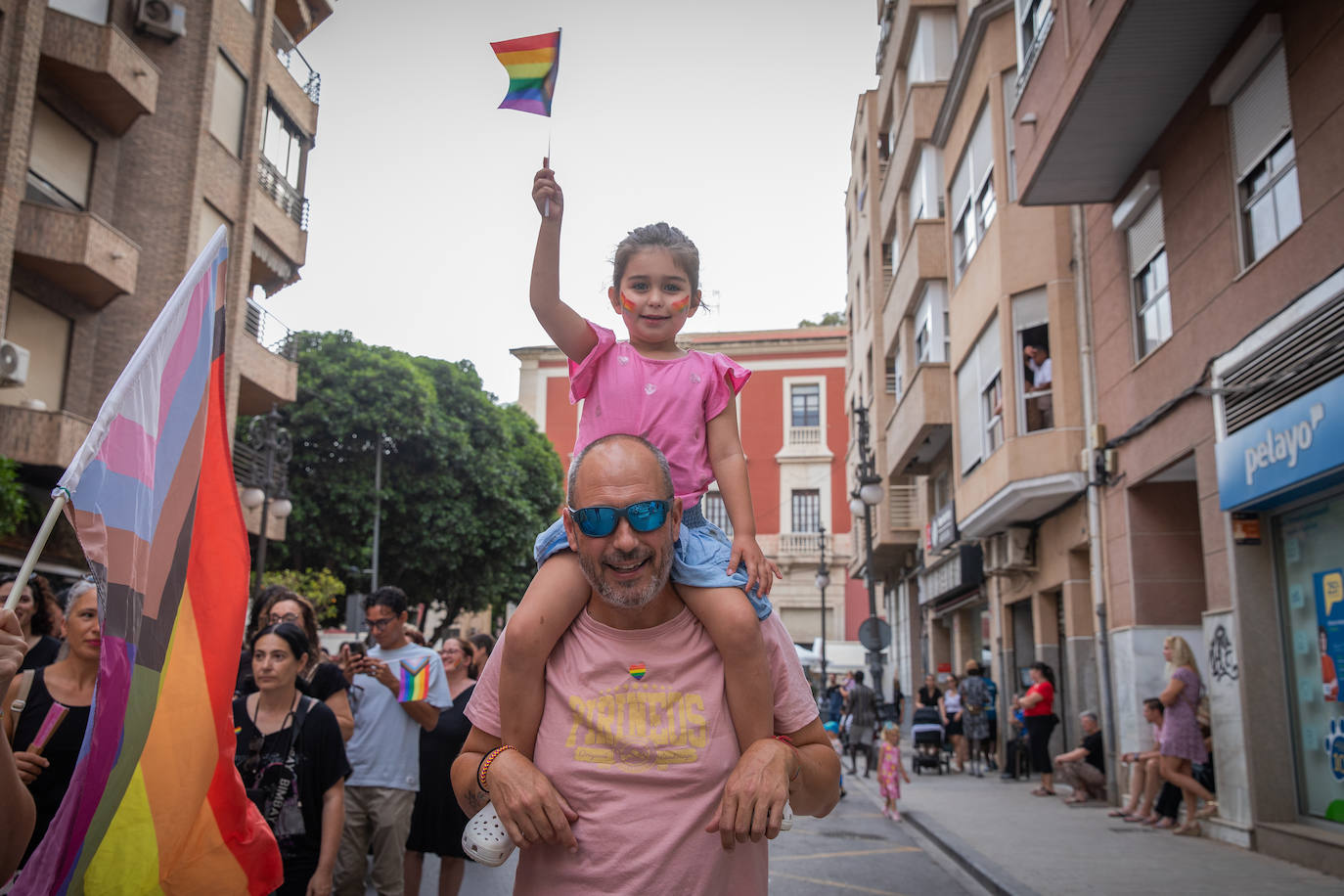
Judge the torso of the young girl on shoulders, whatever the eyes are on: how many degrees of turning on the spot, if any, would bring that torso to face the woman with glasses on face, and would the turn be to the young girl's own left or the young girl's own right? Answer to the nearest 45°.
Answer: approximately 135° to the young girl's own right

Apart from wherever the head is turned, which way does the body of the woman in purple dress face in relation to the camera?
to the viewer's left

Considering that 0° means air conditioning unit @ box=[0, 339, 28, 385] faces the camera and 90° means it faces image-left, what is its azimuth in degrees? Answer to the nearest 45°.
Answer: approximately 315°

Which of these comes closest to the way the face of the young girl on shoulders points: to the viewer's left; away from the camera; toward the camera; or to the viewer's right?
toward the camera

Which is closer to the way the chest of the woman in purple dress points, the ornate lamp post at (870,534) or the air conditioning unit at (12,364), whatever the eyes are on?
the air conditioning unit

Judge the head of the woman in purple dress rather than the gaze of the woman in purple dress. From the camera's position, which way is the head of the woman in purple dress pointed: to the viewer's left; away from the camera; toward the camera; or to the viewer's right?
to the viewer's left

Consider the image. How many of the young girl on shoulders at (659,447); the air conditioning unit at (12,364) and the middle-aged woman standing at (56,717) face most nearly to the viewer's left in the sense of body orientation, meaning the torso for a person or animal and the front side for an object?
0

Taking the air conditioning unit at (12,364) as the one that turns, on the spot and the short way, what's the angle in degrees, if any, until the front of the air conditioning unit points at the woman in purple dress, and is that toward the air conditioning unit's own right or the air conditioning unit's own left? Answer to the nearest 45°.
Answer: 0° — it already faces them

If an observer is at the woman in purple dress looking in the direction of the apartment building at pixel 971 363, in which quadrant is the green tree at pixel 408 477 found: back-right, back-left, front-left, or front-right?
front-left

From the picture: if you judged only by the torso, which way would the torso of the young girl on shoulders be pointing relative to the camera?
toward the camera

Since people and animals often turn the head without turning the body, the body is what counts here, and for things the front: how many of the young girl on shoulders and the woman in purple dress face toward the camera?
1

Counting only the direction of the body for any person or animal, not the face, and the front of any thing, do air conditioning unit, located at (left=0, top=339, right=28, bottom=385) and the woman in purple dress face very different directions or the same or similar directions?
very different directions

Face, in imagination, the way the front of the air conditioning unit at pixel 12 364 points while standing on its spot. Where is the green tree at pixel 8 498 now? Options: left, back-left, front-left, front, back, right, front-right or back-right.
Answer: front-right

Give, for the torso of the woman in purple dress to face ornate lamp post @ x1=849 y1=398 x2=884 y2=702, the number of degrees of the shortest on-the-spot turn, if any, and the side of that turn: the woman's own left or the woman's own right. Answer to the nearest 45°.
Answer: approximately 45° to the woman's own right

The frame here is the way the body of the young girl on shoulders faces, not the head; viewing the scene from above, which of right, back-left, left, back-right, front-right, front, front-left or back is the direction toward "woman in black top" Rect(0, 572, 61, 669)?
back-right

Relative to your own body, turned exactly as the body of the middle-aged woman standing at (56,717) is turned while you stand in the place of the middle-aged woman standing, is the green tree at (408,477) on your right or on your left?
on your left
